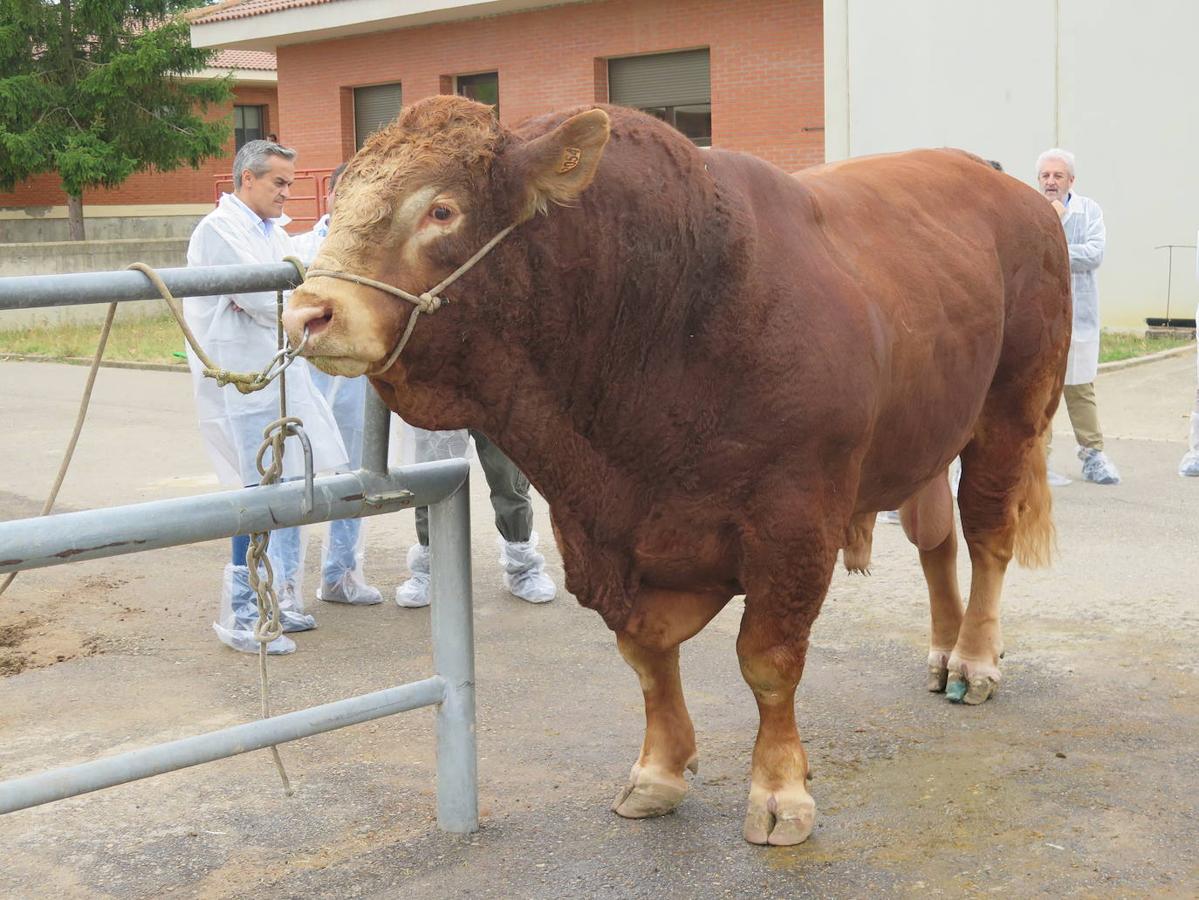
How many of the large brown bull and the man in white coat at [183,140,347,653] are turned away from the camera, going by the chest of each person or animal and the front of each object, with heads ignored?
0

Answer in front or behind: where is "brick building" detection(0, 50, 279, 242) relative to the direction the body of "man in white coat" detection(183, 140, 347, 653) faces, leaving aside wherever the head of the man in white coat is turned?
behind

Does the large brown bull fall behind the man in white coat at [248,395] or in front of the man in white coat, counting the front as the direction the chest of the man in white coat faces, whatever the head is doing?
in front

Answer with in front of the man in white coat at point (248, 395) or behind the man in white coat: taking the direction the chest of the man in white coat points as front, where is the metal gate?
in front

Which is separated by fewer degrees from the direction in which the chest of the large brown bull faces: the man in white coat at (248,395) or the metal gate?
the metal gate

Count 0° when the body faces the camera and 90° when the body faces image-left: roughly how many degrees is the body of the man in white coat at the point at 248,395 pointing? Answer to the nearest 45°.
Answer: approximately 315°

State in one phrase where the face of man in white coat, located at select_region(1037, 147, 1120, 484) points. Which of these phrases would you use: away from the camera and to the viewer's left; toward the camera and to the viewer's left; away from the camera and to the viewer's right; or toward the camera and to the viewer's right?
toward the camera and to the viewer's left

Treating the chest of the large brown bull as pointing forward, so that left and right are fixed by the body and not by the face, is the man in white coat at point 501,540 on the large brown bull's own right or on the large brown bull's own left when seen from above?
on the large brown bull's own right

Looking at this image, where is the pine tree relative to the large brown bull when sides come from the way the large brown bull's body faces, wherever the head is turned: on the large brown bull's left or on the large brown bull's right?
on the large brown bull's right
